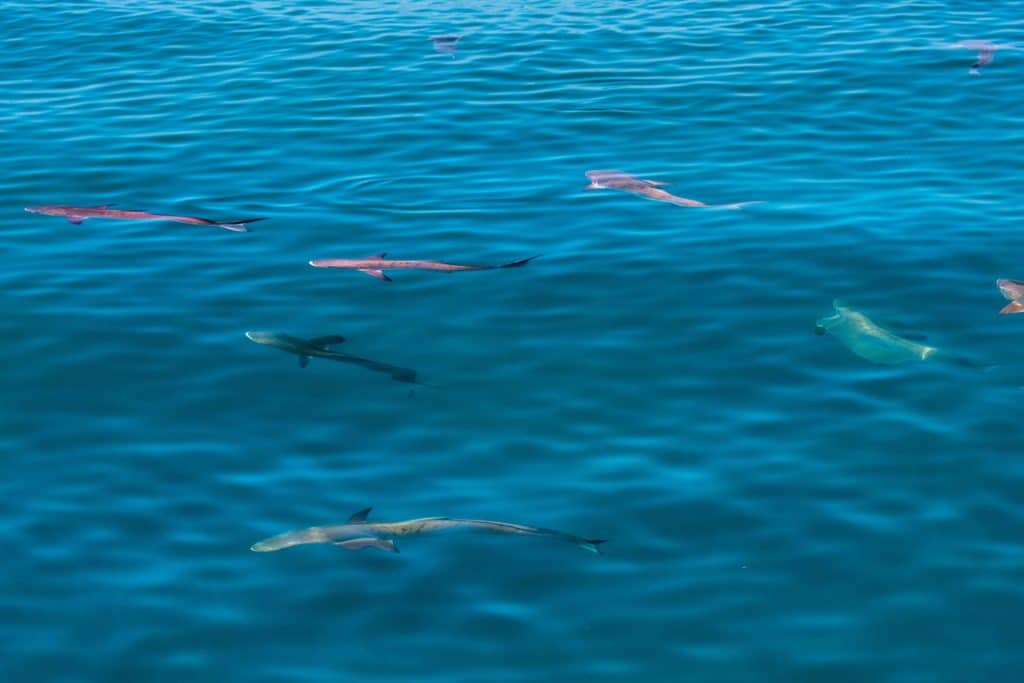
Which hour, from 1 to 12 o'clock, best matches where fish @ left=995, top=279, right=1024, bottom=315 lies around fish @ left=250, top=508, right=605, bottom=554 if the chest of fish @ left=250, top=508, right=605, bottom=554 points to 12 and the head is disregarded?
fish @ left=995, top=279, right=1024, bottom=315 is roughly at 5 o'clock from fish @ left=250, top=508, right=605, bottom=554.

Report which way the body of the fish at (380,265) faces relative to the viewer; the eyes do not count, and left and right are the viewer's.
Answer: facing to the left of the viewer

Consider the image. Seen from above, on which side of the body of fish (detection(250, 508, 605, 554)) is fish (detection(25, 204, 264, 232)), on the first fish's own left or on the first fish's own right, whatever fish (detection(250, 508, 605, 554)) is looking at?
on the first fish's own right

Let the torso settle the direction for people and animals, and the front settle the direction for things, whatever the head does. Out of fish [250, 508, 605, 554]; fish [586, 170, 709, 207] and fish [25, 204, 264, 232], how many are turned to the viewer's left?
3

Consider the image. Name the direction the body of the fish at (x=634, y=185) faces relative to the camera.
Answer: to the viewer's left

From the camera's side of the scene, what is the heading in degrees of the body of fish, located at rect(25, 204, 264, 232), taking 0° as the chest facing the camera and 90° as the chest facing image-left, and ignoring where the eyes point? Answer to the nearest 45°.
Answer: approximately 90°

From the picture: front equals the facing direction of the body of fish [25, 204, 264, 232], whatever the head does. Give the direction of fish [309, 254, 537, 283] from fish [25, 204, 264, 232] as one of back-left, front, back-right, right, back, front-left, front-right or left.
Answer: back-left

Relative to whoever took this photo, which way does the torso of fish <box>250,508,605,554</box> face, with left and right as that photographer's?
facing to the left of the viewer
